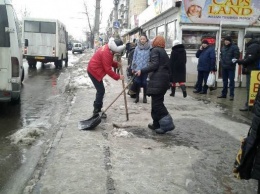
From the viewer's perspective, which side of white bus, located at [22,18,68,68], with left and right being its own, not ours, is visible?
back

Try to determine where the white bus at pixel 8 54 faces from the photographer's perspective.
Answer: facing away from the viewer

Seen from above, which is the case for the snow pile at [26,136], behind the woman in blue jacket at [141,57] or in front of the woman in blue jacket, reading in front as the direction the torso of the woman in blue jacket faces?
in front

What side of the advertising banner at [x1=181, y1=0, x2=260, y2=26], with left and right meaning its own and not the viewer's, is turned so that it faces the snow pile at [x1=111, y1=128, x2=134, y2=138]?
front

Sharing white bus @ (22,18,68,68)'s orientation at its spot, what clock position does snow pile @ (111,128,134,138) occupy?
The snow pile is roughly at 6 o'clock from the white bus.

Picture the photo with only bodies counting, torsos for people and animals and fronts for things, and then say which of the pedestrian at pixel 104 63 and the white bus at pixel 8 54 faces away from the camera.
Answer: the white bus

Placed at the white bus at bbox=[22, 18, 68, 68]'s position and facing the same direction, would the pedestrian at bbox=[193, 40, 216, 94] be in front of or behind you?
behind
